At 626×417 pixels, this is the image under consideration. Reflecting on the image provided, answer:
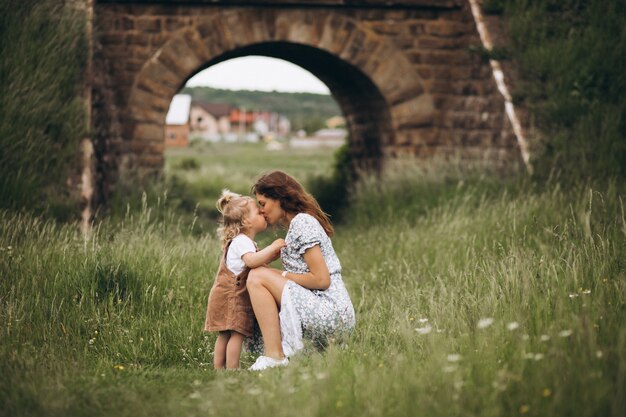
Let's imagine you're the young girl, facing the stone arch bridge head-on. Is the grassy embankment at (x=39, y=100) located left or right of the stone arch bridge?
left

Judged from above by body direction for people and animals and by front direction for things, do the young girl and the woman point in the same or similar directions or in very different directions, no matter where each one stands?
very different directions

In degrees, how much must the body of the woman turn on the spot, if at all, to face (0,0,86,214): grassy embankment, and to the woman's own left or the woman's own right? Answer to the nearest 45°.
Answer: approximately 45° to the woman's own right

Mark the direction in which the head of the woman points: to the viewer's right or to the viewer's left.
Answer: to the viewer's left

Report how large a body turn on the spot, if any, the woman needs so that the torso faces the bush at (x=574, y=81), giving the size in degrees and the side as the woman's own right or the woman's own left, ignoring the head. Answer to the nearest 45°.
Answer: approximately 135° to the woman's own right

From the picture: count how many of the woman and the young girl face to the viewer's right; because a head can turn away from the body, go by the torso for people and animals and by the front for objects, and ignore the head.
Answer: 1

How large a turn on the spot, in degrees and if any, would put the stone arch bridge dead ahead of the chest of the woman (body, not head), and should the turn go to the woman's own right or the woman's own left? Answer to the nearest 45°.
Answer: approximately 90° to the woman's own right

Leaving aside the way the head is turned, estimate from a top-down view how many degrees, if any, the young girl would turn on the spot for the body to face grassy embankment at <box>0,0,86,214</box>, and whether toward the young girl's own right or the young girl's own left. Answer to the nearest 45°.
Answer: approximately 135° to the young girl's own left

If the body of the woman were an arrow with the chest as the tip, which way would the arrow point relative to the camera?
to the viewer's left

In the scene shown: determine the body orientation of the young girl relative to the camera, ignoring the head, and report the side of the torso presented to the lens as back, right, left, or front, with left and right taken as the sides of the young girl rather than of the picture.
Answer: right

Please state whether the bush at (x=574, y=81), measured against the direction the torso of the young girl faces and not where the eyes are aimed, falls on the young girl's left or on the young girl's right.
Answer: on the young girl's left
